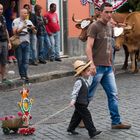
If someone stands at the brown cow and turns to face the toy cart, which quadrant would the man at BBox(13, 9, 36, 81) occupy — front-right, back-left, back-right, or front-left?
front-right

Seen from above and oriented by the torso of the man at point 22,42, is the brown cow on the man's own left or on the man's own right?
on the man's own left

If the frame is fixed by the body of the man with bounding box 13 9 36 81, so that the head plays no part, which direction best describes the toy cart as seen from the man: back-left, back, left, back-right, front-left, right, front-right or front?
front-right

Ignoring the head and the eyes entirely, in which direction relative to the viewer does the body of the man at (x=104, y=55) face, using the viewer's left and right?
facing the viewer and to the right of the viewer

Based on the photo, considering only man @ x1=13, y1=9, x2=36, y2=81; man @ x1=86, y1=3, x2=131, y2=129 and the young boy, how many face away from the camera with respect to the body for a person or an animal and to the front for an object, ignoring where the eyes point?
0
